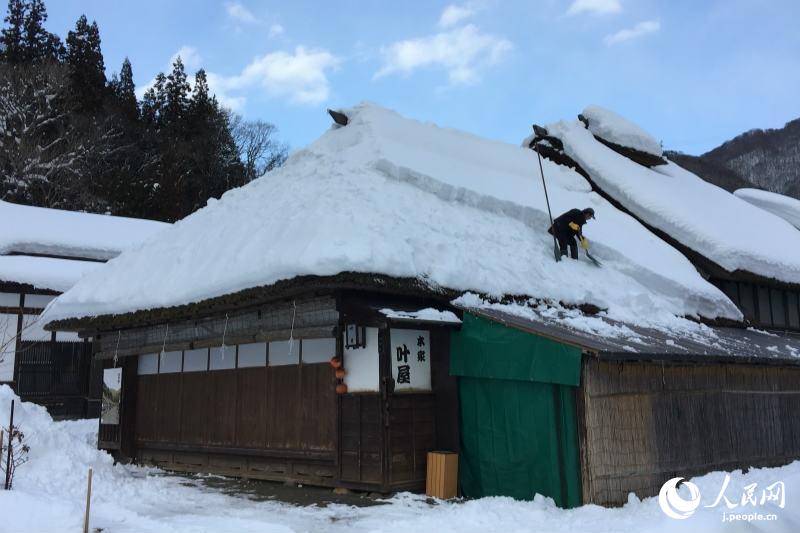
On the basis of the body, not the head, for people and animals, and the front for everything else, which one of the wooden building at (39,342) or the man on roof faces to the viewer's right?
the man on roof

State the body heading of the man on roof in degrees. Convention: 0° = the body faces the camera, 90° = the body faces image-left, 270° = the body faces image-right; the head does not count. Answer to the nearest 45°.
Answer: approximately 270°

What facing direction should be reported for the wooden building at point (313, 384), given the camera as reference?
facing the viewer and to the left of the viewer

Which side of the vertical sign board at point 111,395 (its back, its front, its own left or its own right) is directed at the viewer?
front

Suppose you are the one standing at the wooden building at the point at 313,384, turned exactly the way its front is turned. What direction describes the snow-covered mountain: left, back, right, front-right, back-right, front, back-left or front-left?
back

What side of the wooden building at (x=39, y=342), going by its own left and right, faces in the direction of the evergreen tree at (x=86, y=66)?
back

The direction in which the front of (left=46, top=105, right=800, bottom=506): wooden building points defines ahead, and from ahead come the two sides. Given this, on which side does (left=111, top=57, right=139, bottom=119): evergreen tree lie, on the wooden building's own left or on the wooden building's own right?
on the wooden building's own right

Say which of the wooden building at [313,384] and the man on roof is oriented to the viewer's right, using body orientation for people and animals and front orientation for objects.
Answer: the man on roof

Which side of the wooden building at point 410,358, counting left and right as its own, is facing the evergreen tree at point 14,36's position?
right

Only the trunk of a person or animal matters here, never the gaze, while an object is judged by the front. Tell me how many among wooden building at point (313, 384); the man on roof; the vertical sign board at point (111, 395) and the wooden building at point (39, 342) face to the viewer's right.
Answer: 1

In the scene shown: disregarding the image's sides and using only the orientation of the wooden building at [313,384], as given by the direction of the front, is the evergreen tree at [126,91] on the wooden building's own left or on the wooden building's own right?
on the wooden building's own right

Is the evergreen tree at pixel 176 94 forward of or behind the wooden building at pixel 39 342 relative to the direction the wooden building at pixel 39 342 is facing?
behind

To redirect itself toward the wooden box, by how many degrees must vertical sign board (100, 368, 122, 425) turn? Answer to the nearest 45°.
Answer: approximately 45° to its left

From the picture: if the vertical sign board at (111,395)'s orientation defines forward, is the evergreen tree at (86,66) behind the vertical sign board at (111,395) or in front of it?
behind

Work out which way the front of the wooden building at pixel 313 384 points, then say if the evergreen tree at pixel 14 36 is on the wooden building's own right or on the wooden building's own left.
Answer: on the wooden building's own right

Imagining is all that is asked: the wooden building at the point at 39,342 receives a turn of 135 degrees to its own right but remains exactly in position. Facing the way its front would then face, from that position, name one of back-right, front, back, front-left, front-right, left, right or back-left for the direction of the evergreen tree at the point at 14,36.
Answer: front-right
